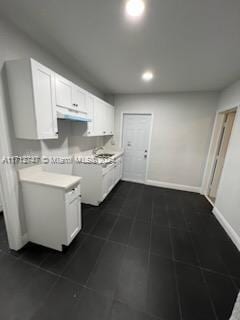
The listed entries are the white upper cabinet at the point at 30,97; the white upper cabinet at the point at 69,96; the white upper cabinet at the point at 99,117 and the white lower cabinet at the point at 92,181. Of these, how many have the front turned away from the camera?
0

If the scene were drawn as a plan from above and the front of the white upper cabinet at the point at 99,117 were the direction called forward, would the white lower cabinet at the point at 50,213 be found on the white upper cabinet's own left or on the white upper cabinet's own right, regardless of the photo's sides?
on the white upper cabinet's own right

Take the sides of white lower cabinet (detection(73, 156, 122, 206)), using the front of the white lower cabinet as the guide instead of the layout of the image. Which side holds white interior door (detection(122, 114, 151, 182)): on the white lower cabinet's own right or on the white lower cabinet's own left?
on the white lower cabinet's own left

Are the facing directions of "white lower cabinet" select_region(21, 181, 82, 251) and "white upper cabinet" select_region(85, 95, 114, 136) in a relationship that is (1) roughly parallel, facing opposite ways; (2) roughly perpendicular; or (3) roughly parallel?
roughly parallel

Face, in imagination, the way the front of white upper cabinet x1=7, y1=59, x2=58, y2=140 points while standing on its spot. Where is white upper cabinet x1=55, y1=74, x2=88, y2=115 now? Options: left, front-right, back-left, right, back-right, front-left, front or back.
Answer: left

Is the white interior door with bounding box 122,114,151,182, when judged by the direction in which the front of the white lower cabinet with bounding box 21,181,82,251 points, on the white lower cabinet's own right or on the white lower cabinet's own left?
on the white lower cabinet's own left

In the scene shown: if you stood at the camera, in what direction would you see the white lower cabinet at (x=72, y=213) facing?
facing the viewer and to the right of the viewer

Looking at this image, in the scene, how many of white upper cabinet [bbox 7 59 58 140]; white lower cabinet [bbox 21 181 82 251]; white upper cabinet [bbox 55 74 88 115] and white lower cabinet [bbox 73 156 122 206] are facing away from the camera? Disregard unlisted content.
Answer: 0

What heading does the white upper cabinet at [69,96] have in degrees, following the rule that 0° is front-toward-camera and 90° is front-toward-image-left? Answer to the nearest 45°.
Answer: approximately 315°

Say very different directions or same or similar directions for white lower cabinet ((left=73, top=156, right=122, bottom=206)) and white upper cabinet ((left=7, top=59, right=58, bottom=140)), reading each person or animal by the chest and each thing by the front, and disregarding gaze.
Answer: same or similar directions

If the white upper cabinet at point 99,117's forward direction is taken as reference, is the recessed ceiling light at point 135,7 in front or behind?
in front

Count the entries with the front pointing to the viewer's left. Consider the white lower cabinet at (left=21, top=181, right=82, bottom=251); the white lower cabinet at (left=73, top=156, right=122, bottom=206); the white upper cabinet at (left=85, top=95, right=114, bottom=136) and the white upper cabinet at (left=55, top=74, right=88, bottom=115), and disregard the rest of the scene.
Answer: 0
